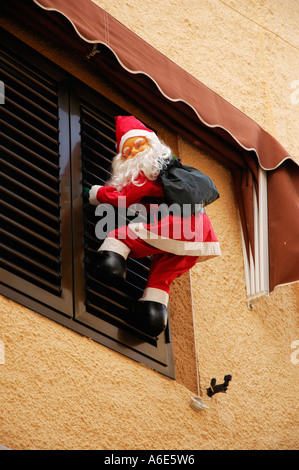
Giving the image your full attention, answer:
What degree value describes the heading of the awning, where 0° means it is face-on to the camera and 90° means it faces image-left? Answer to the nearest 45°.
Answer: approximately 315°
